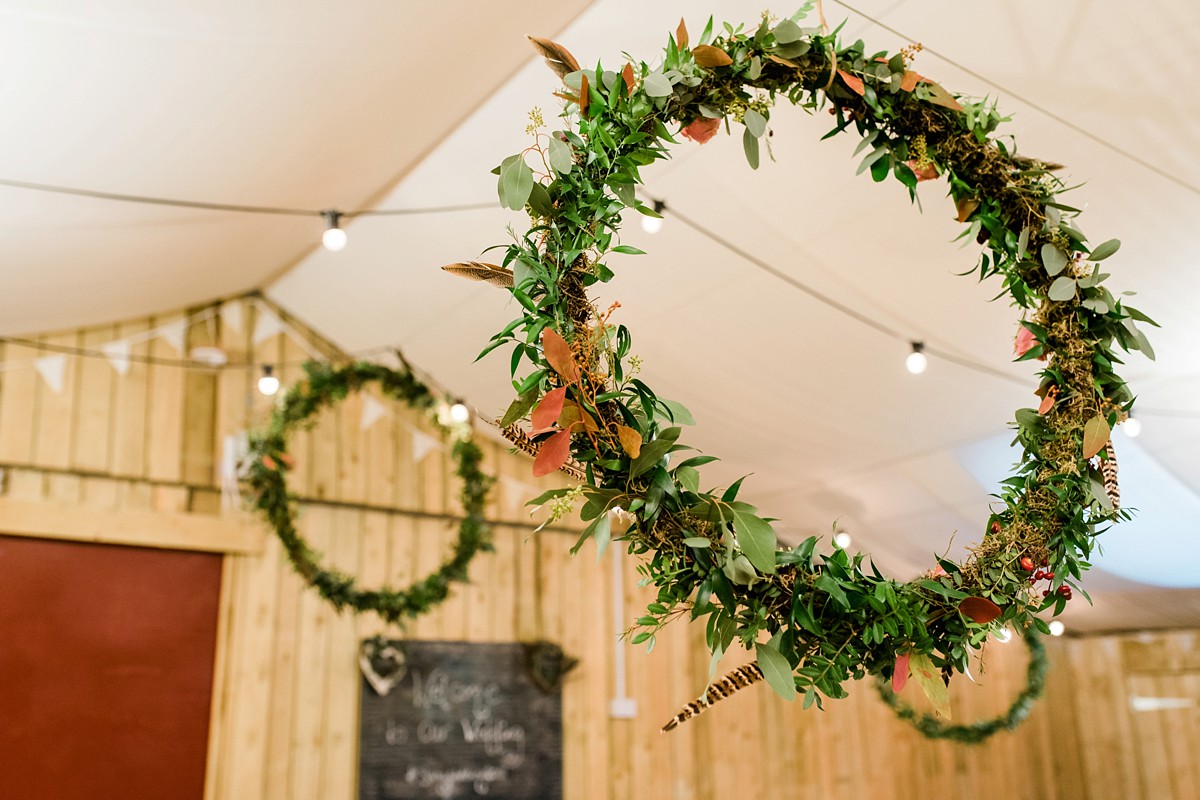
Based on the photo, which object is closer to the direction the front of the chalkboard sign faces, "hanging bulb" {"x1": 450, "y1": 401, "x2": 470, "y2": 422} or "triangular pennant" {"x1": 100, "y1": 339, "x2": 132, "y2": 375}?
the hanging bulb

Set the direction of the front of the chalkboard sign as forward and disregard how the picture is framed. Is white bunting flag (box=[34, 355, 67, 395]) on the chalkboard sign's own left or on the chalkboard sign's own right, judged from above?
on the chalkboard sign's own right

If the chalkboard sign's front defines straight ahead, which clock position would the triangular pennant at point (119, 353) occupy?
The triangular pennant is roughly at 2 o'clock from the chalkboard sign.

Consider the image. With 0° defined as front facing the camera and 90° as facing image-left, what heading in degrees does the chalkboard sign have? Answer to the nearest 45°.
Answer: approximately 0°

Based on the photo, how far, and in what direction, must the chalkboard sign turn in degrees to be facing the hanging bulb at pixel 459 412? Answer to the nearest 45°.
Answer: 0° — it already faces it

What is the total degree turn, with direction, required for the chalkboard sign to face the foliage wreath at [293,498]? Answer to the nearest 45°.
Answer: approximately 45° to its right

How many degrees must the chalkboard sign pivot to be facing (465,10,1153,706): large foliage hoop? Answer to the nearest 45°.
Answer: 0° — it already faces it
